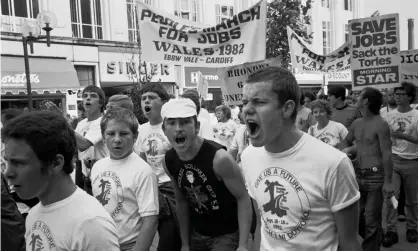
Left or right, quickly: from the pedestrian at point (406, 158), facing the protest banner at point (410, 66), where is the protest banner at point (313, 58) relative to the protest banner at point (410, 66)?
left

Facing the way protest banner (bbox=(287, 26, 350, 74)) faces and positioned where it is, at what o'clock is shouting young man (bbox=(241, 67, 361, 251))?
The shouting young man is roughly at 12 o'clock from the protest banner.

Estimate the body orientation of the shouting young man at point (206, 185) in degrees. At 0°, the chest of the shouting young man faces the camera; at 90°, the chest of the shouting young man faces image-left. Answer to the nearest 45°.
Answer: approximately 45°

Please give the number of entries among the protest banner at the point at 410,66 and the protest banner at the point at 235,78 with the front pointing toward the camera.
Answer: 2

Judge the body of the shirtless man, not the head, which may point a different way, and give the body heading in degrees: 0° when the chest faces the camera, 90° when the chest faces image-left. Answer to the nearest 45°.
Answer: approximately 45°

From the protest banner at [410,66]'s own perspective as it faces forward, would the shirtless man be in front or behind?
in front

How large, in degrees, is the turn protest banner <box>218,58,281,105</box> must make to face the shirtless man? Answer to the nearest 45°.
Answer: approximately 45° to its left

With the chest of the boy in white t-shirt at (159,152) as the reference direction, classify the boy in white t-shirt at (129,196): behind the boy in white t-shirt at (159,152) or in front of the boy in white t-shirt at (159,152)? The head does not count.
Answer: in front

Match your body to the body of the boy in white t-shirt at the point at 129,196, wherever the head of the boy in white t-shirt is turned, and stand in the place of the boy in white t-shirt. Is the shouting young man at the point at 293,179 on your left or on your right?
on your left

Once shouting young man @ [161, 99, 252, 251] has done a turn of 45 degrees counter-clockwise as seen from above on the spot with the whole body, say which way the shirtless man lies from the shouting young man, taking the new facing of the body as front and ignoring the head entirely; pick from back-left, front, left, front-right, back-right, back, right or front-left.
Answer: back-left
